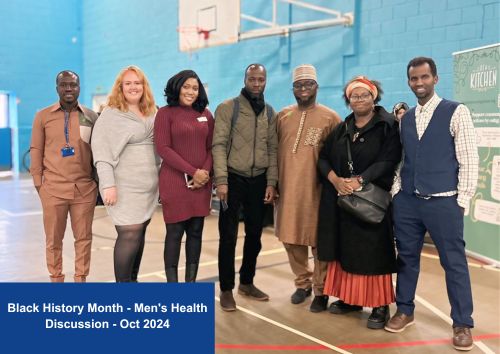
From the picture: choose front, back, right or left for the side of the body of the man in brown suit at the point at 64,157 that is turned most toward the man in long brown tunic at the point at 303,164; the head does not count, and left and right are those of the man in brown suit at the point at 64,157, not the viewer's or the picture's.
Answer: left

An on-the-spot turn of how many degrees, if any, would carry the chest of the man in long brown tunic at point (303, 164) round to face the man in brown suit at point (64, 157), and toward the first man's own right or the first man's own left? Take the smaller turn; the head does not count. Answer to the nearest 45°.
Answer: approximately 90° to the first man's own right

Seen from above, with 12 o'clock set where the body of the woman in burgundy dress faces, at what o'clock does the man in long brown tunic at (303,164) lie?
The man in long brown tunic is roughly at 10 o'clock from the woman in burgundy dress.

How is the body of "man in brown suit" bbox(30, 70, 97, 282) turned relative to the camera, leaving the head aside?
toward the camera

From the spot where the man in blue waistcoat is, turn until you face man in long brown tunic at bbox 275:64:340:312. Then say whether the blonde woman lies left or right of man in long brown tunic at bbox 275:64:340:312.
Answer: left

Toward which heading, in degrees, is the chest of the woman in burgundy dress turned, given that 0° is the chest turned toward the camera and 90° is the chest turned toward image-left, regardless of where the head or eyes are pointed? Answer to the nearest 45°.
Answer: approximately 315°

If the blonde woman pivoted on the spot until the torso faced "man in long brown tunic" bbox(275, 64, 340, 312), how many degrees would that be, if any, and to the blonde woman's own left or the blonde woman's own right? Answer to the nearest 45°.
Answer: approximately 45° to the blonde woman's own left

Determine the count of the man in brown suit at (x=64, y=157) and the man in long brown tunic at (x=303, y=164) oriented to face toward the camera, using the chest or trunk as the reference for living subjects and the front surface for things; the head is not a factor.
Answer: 2

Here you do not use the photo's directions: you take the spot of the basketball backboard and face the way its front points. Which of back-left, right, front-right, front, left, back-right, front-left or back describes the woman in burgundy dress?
front-left

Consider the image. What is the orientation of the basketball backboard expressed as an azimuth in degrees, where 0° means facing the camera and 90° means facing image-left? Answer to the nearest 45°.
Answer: approximately 45°
